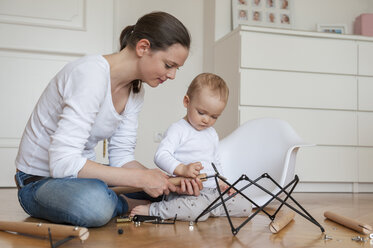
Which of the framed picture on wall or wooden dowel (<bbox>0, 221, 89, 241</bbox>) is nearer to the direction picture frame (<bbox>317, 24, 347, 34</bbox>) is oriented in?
the wooden dowel

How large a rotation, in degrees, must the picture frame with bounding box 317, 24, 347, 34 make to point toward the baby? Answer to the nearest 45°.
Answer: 0° — it already faces them

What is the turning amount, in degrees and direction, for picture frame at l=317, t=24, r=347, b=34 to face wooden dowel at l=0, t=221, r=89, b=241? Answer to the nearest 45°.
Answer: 0° — it already faces it

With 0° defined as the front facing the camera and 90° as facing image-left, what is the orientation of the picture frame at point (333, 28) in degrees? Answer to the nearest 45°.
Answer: approximately 0°

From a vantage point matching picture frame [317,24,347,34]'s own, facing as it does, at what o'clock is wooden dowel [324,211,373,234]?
The wooden dowel is roughly at 12 o'clock from the picture frame.

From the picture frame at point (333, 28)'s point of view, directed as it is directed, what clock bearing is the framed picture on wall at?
The framed picture on wall is roughly at 2 o'clock from the picture frame.
